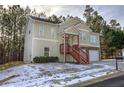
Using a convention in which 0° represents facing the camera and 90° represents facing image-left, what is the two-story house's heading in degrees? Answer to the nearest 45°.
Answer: approximately 315°
